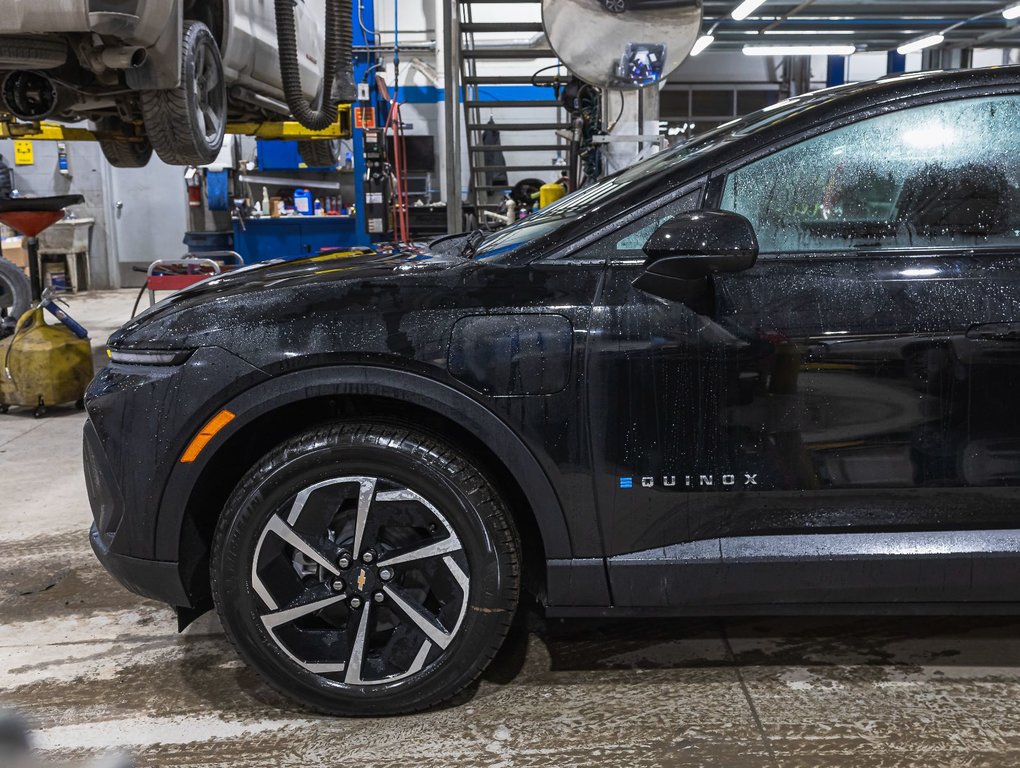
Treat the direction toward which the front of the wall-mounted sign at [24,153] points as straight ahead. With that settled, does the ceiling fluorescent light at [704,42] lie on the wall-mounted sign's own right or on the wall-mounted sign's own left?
on the wall-mounted sign's own left

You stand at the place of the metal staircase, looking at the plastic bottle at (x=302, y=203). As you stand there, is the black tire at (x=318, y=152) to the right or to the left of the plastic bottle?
left

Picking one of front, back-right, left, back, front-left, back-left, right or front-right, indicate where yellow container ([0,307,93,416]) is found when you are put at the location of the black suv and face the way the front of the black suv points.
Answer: front-right

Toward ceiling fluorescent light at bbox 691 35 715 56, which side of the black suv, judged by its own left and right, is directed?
right

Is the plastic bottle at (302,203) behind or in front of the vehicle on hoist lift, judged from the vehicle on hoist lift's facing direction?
in front

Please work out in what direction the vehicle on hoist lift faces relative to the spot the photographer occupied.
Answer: facing away from the viewer and to the right of the viewer

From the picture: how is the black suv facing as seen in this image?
to the viewer's left

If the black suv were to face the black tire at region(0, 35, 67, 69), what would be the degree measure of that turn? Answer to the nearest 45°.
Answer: approximately 45° to its right

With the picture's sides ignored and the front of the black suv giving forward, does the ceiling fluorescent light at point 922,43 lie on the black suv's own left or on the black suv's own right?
on the black suv's own right

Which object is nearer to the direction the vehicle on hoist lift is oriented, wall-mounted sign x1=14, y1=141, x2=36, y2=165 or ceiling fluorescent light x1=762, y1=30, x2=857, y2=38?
the ceiling fluorescent light

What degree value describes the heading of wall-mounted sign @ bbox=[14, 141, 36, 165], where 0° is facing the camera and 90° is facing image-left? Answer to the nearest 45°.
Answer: approximately 0°

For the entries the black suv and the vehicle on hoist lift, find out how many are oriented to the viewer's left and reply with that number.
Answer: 1
